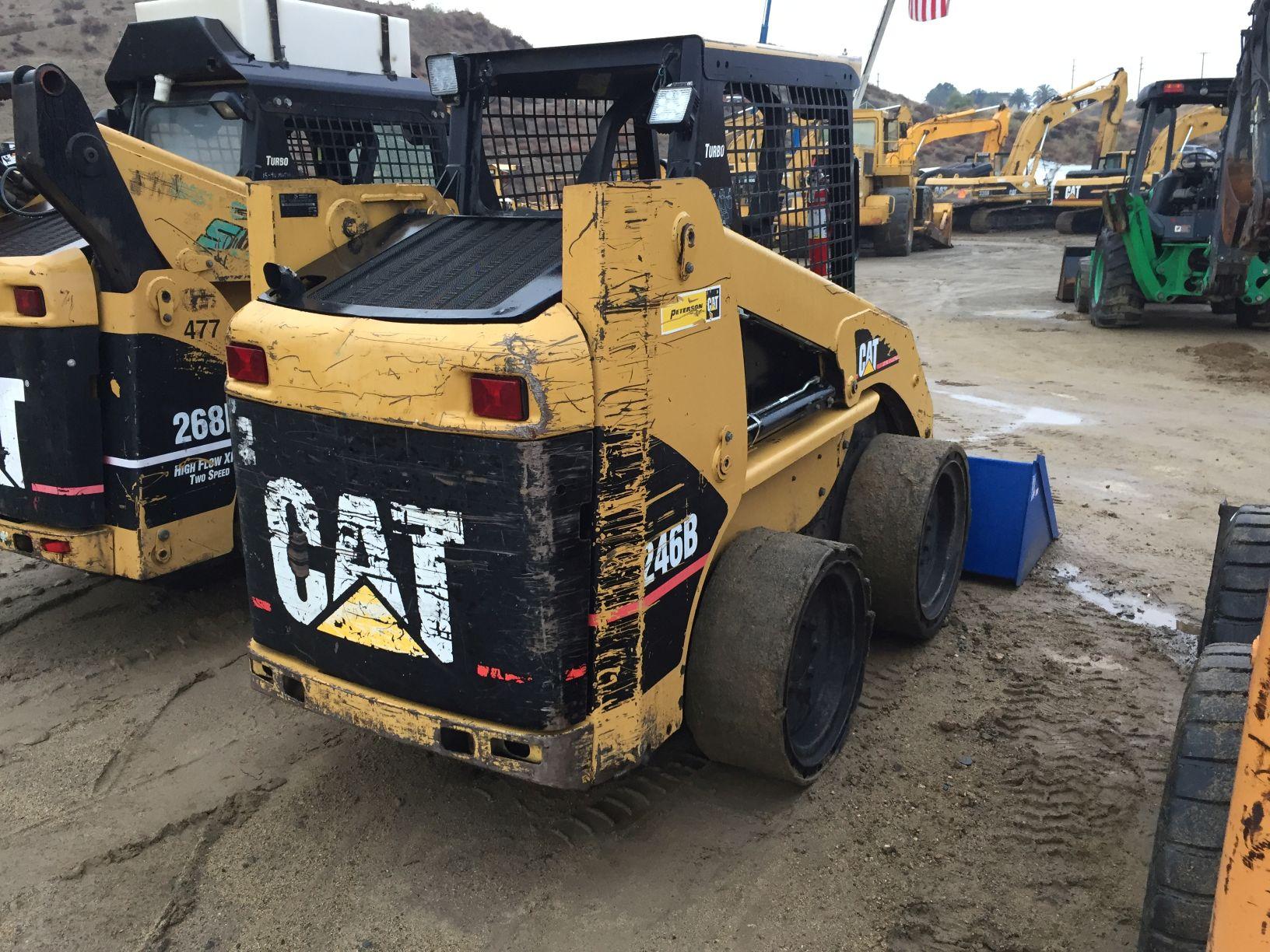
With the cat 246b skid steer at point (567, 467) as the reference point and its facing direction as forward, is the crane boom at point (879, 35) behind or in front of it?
in front

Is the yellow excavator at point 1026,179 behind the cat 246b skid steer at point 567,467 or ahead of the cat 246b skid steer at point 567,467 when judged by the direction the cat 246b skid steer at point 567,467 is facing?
ahead
